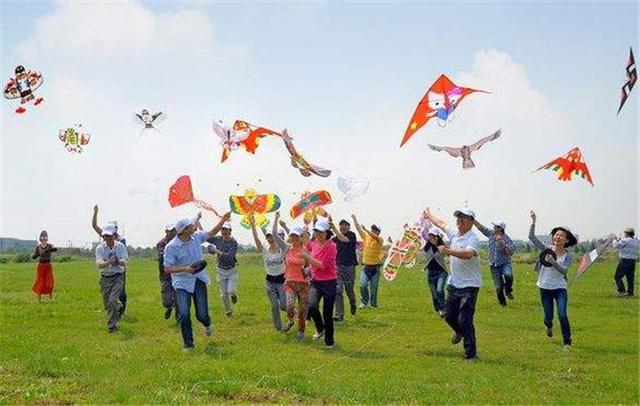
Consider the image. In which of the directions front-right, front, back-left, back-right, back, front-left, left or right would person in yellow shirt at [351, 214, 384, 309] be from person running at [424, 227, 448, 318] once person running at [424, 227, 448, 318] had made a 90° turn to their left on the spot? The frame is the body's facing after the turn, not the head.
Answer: back-left

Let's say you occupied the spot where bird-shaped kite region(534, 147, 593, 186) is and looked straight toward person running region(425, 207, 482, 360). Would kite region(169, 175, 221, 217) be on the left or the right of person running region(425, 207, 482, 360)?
right

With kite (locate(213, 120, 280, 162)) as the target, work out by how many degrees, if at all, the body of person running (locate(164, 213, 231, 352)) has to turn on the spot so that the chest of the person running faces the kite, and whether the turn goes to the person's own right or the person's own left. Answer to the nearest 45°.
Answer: approximately 135° to the person's own left

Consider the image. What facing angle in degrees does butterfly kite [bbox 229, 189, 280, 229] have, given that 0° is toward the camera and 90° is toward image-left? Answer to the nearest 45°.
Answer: approximately 0°

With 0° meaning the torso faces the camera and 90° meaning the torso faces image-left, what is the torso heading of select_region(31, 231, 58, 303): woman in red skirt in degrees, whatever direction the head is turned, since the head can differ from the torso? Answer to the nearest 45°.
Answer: approximately 0°

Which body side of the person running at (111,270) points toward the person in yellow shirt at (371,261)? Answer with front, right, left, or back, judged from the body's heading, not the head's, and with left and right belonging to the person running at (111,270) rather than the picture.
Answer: left

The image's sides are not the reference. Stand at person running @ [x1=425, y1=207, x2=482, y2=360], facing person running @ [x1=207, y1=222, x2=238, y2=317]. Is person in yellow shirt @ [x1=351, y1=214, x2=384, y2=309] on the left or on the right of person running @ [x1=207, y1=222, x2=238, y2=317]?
right

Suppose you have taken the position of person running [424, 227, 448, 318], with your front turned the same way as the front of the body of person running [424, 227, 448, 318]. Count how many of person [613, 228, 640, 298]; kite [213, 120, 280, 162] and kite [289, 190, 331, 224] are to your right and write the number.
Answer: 2

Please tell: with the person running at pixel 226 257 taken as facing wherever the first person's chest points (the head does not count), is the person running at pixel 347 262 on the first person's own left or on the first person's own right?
on the first person's own left
